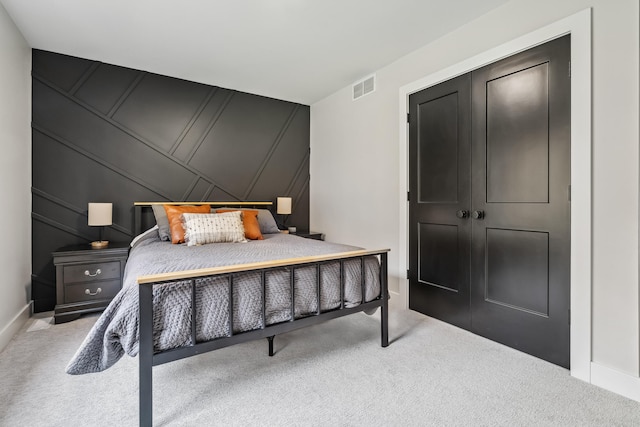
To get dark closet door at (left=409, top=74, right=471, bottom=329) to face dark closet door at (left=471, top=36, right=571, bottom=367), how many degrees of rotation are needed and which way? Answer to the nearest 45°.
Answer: approximately 90° to its left

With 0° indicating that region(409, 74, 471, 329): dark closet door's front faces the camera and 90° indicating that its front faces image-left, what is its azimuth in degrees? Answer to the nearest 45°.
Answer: approximately 45°

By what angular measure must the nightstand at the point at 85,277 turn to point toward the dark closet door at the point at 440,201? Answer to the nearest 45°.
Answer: approximately 45° to its left

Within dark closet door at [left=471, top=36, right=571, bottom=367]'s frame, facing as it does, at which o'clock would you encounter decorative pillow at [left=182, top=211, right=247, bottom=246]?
The decorative pillow is roughly at 1 o'clock from the dark closet door.

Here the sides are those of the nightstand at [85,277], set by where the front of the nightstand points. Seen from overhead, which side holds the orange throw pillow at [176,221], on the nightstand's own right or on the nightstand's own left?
on the nightstand's own left

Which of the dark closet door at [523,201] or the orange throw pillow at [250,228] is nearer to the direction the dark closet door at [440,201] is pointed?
the orange throw pillow

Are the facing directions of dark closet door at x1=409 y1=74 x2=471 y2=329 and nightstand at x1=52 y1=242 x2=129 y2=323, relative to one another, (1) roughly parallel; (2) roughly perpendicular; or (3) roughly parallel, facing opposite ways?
roughly perpendicular

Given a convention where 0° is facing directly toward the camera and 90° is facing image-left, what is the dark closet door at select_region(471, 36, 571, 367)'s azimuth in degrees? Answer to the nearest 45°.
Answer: approximately 45°

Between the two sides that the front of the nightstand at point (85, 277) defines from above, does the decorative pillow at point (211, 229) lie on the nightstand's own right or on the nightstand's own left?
on the nightstand's own left

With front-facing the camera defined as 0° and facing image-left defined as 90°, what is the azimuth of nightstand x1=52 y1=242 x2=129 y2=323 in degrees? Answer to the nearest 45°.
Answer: approximately 0°

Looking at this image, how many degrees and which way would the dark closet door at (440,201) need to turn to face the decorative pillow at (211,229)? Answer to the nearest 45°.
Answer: approximately 45° to its right
